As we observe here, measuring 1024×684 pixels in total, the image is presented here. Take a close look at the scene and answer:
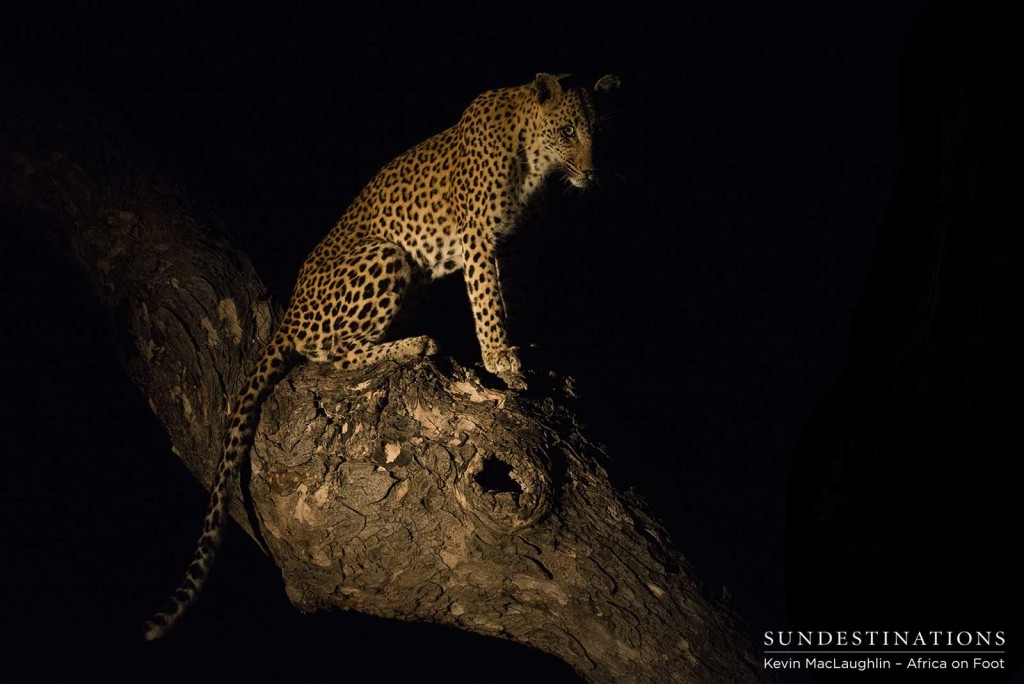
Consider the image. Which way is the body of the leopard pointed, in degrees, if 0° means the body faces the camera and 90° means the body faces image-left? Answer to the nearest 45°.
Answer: approximately 270°
